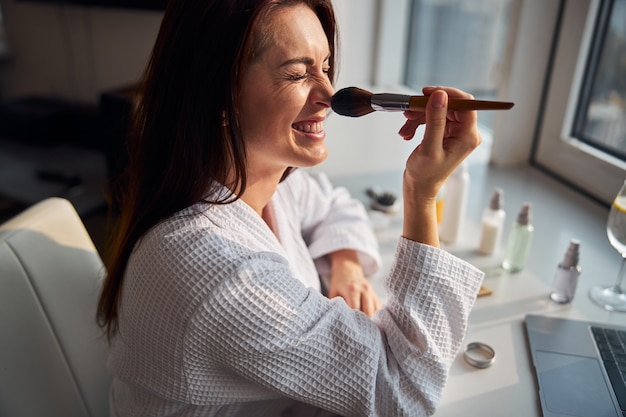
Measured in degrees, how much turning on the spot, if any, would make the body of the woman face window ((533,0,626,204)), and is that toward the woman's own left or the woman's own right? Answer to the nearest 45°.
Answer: approximately 45° to the woman's own left

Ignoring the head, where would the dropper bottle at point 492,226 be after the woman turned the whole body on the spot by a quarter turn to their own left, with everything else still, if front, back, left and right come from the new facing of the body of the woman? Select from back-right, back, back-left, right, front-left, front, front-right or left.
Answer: front-right

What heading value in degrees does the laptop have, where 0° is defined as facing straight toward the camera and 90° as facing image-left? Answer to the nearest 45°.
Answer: approximately 90°

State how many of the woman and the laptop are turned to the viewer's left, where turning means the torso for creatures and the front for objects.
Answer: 1

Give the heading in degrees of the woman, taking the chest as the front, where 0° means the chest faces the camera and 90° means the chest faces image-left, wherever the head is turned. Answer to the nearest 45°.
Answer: approximately 270°

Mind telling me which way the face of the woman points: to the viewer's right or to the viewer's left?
to the viewer's right

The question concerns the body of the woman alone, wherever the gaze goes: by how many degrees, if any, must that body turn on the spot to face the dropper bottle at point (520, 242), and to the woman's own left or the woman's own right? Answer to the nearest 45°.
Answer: approximately 45° to the woman's own left

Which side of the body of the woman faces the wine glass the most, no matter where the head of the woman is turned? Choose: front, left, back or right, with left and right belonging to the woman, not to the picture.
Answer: front
